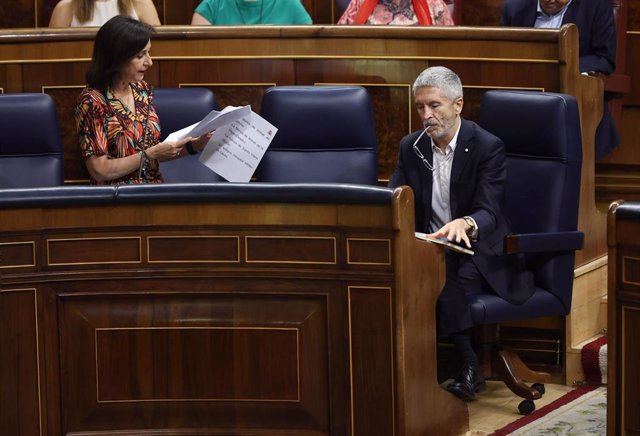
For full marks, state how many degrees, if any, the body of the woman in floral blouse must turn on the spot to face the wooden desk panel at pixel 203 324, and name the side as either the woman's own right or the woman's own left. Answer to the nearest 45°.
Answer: approximately 45° to the woman's own right

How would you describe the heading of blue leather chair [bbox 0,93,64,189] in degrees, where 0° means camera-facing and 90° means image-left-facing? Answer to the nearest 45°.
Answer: approximately 0°

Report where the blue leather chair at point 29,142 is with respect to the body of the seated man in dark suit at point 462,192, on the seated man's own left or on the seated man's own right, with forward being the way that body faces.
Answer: on the seated man's own right

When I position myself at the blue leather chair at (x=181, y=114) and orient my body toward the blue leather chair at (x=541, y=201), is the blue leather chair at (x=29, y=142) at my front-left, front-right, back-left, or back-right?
back-right

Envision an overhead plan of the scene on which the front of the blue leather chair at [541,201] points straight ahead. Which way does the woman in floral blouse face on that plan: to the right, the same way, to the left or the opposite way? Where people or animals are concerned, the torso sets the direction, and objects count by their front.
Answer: to the left

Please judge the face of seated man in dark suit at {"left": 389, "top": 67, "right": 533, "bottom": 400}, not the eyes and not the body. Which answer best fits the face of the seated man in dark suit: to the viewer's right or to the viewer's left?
to the viewer's left

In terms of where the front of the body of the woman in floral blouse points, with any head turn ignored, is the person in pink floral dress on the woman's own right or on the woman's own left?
on the woman's own left

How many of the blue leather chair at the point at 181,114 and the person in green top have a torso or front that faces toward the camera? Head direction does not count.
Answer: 2
